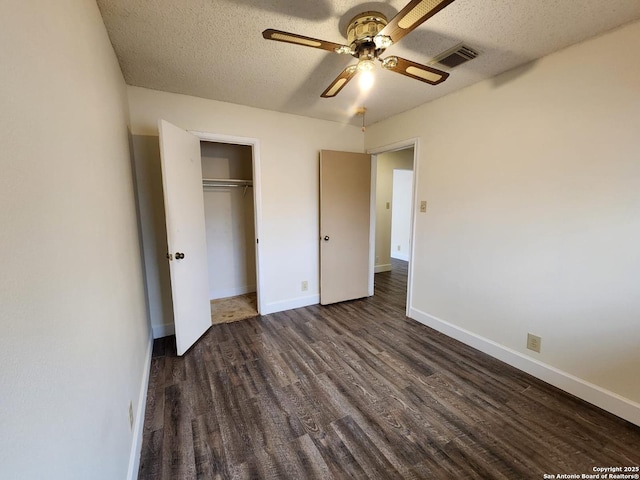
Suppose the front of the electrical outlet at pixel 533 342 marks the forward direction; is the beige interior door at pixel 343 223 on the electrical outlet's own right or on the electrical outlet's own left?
on the electrical outlet's own right

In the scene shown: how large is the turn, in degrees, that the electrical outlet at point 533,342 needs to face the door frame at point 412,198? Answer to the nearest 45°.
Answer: approximately 45° to its right

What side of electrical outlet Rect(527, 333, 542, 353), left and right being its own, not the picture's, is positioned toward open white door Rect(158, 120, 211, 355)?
front

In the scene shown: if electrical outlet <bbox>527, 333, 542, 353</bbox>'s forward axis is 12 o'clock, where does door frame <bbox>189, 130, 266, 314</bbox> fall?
The door frame is roughly at 1 o'clock from the electrical outlet.
